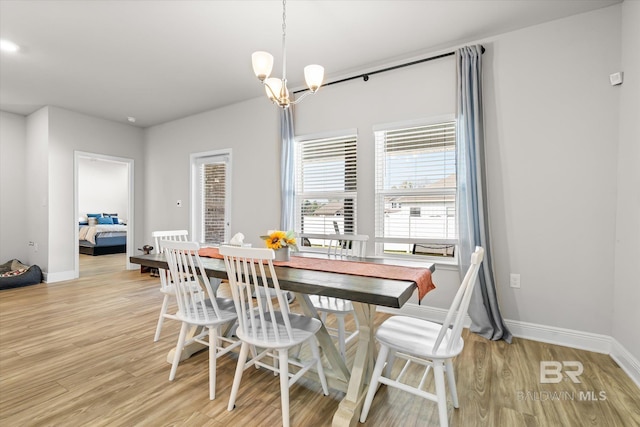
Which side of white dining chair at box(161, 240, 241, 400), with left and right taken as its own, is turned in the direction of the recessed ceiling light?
left

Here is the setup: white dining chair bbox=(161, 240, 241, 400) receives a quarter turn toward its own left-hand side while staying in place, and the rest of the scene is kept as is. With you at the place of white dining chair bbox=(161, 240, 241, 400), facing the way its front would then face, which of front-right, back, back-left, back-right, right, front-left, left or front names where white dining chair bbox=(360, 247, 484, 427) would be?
back

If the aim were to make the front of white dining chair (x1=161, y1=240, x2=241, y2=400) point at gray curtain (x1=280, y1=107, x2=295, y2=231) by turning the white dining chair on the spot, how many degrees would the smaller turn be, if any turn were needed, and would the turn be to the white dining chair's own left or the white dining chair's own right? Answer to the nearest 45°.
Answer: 0° — it already faces it

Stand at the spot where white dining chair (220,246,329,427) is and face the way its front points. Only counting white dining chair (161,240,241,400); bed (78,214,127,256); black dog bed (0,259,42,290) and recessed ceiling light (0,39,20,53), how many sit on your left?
4

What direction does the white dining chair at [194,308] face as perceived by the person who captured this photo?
facing away from the viewer and to the right of the viewer

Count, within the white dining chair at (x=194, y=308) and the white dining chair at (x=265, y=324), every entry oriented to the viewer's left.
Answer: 0

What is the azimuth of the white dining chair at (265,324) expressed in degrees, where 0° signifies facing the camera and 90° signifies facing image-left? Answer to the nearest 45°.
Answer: approximately 225°

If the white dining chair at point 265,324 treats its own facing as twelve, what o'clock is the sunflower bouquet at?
The sunflower bouquet is roughly at 11 o'clock from the white dining chair.

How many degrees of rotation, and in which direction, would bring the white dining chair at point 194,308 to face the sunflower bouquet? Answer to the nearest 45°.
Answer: approximately 45° to its right

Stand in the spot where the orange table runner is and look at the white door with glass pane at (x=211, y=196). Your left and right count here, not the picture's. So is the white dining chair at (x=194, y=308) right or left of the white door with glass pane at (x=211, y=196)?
left

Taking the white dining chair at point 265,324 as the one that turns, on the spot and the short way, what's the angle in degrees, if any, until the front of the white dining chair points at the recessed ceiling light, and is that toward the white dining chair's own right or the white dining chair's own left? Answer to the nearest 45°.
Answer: approximately 90° to the white dining chair's own left

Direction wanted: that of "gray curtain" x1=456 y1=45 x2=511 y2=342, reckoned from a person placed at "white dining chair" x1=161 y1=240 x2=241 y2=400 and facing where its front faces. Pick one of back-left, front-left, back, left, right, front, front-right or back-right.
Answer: front-right
